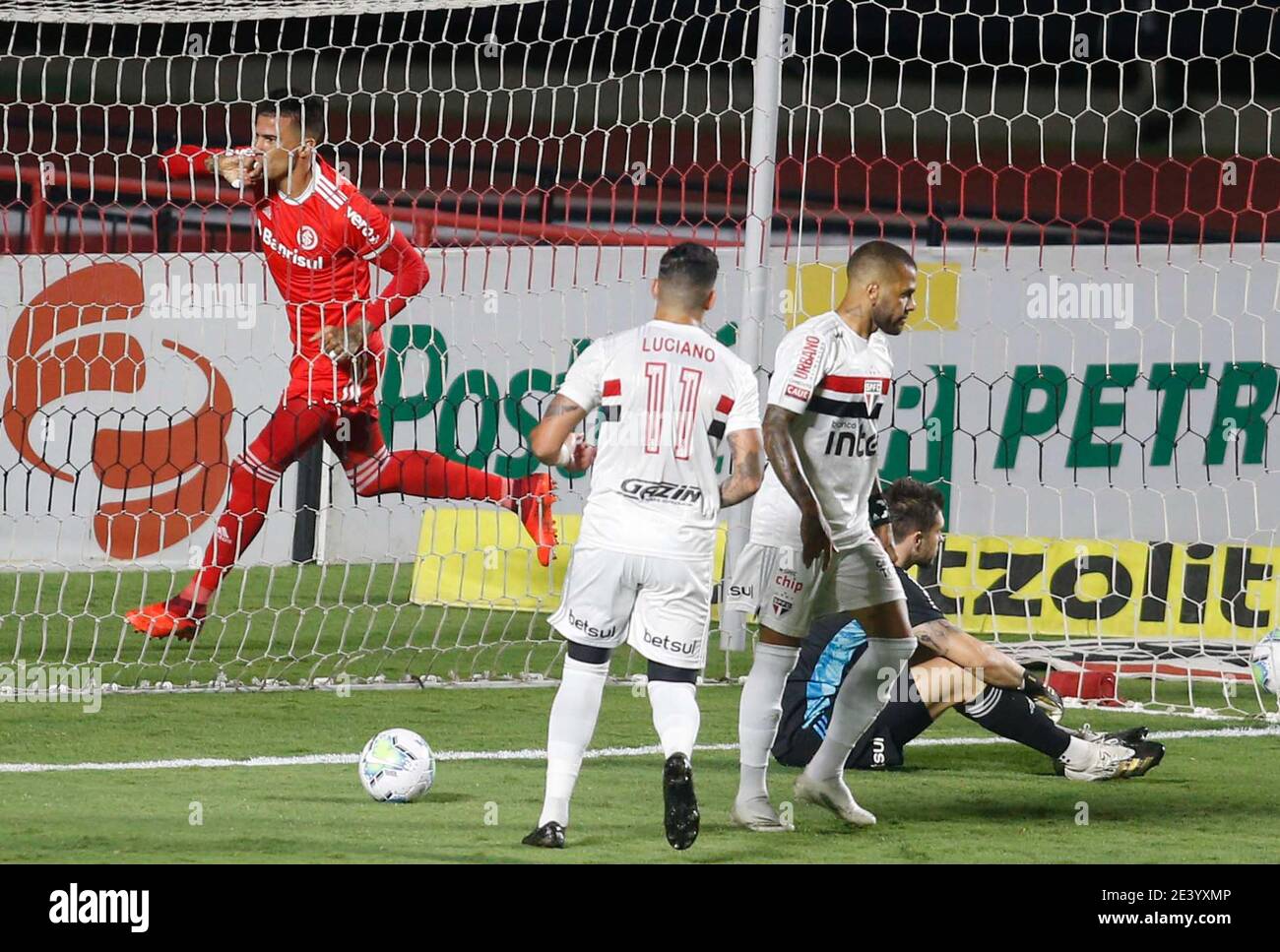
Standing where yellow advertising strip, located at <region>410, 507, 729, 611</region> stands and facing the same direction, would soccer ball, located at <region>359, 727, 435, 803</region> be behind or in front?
in front

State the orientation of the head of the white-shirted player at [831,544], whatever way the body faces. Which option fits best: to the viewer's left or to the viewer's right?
to the viewer's right

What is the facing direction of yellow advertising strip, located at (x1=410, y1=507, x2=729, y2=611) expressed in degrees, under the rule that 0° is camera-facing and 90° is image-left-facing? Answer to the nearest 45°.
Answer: approximately 0°

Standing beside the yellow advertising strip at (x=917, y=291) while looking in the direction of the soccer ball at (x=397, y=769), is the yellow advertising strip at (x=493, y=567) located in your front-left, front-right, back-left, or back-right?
front-right

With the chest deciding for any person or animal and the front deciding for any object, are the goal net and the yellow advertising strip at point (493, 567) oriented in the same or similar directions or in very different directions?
same or similar directions

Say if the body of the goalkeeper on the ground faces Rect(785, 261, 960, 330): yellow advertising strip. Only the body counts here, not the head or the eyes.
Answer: no

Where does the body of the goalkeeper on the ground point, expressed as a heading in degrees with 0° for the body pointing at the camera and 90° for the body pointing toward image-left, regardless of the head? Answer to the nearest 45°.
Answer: approximately 270°

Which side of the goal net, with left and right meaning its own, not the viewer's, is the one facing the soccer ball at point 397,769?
front

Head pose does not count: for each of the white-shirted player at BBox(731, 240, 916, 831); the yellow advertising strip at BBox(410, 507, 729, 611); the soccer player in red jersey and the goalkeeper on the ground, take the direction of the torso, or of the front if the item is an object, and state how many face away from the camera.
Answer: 0

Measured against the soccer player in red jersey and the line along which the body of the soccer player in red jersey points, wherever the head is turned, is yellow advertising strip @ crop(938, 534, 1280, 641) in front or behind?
behind

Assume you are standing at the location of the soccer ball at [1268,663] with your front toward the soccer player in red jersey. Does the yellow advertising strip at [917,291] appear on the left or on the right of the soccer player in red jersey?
right

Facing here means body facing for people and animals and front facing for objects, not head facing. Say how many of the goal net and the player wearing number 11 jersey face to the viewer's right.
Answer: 0

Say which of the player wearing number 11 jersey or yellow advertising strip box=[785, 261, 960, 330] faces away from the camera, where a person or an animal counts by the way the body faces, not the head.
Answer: the player wearing number 11 jersey

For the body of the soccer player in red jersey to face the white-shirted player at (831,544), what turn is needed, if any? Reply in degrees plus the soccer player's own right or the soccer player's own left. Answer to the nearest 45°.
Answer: approximately 90° to the soccer player's own left

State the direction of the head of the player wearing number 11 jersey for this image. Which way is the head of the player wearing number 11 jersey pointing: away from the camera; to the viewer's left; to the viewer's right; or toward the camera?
away from the camera

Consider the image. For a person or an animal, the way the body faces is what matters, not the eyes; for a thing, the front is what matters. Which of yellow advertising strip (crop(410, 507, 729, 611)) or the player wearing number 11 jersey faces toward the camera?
the yellow advertising strip

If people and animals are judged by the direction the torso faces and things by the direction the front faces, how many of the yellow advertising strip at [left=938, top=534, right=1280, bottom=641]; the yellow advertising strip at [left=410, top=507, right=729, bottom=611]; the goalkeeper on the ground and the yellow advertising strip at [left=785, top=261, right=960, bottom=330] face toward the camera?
3

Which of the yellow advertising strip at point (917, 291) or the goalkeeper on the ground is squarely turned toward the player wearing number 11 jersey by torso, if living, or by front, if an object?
the yellow advertising strip

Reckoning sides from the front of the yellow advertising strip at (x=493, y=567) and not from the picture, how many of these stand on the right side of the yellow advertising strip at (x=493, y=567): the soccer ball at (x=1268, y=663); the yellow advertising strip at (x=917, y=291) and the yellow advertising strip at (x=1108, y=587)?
0

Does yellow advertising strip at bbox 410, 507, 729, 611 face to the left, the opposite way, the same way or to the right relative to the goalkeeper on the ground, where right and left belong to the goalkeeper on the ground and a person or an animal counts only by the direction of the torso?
to the right

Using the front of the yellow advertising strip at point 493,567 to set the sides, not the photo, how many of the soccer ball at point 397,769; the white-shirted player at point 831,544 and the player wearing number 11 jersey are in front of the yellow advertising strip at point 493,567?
3

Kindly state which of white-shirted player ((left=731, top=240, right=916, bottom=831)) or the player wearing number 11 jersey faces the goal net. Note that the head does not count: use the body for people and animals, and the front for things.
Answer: the player wearing number 11 jersey
